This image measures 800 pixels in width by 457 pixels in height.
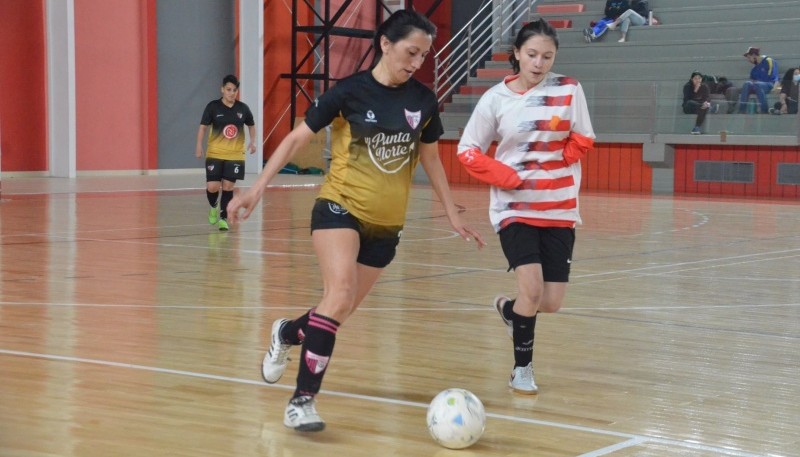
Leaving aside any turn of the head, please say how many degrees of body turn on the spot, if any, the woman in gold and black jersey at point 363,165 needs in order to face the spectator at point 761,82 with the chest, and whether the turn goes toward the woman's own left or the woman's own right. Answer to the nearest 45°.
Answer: approximately 90° to the woman's own left

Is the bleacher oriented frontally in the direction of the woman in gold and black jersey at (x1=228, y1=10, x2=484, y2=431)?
yes

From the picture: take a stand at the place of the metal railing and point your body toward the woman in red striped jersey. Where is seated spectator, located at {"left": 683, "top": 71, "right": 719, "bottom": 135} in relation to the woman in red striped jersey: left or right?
left

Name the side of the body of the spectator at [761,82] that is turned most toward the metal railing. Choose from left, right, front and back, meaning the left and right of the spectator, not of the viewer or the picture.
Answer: right

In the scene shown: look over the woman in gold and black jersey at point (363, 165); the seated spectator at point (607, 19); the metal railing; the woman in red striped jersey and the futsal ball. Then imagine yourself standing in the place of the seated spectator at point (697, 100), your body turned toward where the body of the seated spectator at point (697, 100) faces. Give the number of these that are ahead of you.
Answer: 3

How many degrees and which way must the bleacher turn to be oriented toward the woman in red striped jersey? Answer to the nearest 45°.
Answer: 0° — it already faces them

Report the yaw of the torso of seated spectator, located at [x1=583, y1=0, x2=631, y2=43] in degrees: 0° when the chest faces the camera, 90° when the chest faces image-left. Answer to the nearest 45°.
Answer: approximately 45°

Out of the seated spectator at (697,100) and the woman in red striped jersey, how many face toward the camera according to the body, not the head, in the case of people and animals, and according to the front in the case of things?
2

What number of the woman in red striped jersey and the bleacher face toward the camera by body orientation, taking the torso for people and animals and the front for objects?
2

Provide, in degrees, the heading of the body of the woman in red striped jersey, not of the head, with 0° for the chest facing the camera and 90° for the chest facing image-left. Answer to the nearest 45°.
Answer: approximately 0°
